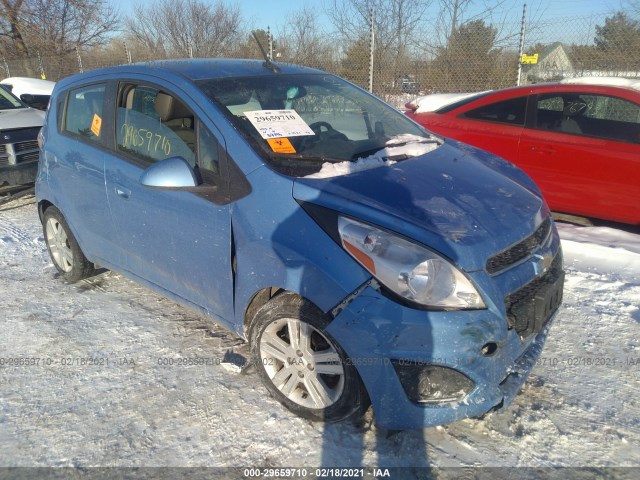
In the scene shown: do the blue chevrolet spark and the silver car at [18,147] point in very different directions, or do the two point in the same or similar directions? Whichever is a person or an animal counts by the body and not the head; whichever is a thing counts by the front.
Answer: same or similar directions

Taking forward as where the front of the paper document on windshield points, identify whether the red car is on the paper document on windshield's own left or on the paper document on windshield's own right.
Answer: on the paper document on windshield's own left

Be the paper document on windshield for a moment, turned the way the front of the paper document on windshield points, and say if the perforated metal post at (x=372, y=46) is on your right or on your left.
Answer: on your left

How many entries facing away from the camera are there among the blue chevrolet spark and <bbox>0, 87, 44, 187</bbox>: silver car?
0

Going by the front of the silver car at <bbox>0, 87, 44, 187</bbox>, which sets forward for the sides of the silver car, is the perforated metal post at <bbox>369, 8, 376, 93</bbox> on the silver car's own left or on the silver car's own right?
on the silver car's own left

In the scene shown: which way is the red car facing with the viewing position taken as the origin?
facing to the right of the viewer

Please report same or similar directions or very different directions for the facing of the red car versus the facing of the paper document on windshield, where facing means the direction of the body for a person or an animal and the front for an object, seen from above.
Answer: same or similar directions

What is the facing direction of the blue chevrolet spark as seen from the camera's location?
facing the viewer and to the right of the viewer

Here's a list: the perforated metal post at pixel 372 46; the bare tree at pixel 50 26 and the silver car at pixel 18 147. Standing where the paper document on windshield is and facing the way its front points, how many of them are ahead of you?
0

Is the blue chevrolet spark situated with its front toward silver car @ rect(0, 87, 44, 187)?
no

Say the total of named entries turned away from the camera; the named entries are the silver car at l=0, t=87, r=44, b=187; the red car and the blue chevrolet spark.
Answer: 0

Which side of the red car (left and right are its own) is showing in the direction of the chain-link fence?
left

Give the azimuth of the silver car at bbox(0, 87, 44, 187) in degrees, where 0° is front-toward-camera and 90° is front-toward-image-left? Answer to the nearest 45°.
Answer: approximately 315°

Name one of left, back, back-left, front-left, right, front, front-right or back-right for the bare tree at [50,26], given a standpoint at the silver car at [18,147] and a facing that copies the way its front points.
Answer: back-left
